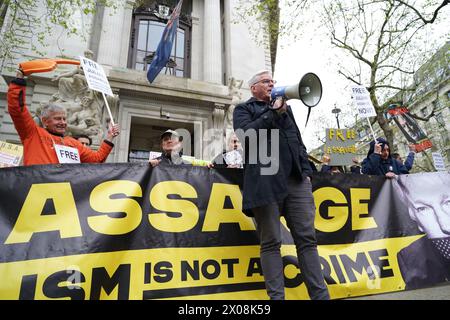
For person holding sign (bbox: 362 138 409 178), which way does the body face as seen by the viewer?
toward the camera

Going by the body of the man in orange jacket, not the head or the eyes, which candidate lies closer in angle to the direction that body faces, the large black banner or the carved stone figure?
the large black banner

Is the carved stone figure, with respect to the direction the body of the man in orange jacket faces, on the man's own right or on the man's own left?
on the man's own left

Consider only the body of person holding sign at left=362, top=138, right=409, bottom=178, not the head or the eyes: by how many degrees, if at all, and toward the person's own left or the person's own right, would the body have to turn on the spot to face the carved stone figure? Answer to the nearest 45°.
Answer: approximately 90° to the person's own right

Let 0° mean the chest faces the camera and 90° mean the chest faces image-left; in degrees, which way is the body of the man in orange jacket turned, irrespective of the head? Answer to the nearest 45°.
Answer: approximately 315°

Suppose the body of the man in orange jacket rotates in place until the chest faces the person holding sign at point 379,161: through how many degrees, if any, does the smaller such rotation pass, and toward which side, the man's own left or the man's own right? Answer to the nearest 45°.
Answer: approximately 45° to the man's own left

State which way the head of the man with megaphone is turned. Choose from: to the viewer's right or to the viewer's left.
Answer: to the viewer's right

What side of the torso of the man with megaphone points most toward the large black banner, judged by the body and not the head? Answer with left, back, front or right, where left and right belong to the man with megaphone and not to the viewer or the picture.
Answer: back

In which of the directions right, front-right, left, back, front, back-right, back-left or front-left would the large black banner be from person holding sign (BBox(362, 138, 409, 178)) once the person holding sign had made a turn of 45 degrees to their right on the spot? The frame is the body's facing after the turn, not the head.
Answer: front

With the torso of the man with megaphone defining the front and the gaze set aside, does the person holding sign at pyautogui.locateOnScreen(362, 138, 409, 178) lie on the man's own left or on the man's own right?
on the man's own left

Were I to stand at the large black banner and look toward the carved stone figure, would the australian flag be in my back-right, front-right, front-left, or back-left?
front-right

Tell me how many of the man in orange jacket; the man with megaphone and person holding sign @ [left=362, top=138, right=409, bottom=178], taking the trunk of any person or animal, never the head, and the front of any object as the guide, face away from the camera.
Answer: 0
